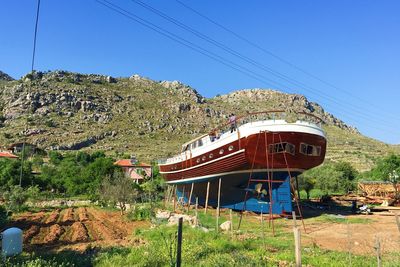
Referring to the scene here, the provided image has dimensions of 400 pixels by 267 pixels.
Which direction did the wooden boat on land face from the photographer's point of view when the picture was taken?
facing away from the viewer and to the left of the viewer

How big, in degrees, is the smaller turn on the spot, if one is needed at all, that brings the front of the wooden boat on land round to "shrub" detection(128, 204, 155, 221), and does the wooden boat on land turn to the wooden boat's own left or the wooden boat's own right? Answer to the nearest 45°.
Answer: approximately 45° to the wooden boat's own left
